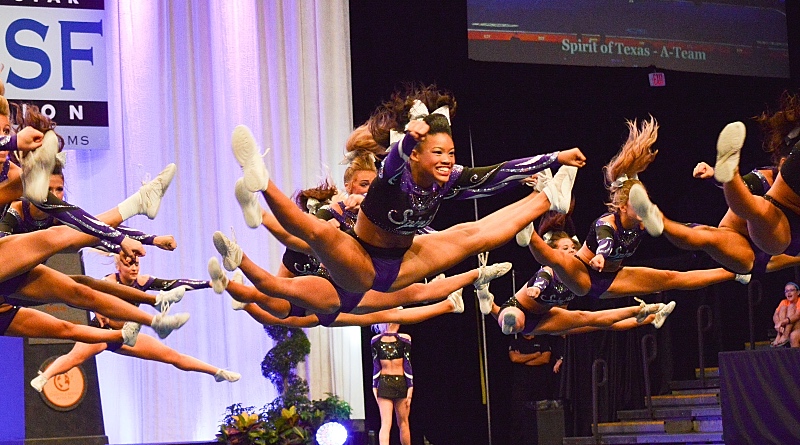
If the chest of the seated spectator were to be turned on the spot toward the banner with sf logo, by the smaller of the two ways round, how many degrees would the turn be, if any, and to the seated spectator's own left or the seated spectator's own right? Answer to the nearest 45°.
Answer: approximately 45° to the seated spectator's own right

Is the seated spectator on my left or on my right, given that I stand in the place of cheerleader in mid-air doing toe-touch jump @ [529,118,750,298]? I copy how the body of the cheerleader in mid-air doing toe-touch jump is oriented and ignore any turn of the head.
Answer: on my left

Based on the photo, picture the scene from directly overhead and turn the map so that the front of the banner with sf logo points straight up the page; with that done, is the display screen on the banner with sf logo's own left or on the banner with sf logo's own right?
on the banner with sf logo's own left

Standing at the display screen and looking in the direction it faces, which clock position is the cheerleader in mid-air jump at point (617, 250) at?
The cheerleader in mid-air jump is roughly at 12 o'clock from the display screen.

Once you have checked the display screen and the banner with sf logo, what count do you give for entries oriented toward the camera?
2

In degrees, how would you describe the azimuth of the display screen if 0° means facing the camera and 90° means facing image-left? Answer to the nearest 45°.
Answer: approximately 0°
